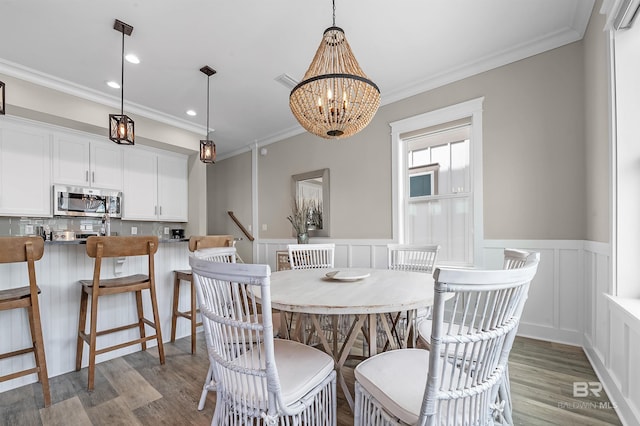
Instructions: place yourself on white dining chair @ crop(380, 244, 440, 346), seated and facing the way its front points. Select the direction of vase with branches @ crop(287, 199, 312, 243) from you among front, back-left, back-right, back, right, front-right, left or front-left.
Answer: right

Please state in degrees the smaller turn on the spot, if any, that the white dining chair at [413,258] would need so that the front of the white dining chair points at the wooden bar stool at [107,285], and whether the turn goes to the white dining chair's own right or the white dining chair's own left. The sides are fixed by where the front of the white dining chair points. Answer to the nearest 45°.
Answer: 0° — it already faces it

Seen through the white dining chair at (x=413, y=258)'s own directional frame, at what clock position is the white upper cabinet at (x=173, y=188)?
The white upper cabinet is roughly at 2 o'clock from the white dining chair.

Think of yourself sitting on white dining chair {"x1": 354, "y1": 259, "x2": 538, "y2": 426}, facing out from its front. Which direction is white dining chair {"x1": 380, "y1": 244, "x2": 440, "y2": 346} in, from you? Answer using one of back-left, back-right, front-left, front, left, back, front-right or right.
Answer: front-right

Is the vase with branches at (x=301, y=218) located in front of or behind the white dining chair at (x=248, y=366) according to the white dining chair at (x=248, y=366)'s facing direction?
in front

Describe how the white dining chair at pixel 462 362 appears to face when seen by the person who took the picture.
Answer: facing away from the viewer and to the left of the viewer

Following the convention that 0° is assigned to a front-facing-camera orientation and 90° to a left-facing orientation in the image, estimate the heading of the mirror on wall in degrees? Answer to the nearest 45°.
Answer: approximately 45°

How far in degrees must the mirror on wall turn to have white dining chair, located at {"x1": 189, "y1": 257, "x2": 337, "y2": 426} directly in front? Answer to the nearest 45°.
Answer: approximately 45° to its left

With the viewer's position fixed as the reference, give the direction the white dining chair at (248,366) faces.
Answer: facing away from the viewer and to the right of the viewer

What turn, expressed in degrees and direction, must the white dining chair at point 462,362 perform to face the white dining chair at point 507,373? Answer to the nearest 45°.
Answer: approximately 45° to its right

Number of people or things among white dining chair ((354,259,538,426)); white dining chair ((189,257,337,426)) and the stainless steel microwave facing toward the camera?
1

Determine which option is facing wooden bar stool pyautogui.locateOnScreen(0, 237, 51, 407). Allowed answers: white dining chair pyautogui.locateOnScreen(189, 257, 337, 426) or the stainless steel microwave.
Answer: the stainless steel microwave

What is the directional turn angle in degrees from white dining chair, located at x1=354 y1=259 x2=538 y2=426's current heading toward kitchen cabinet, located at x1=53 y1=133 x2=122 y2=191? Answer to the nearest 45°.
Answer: approximately 45° to its left

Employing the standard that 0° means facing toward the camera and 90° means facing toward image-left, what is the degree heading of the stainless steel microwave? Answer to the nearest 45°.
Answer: approximately 0°

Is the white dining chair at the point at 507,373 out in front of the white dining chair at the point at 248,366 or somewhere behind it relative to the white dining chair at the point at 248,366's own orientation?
in front

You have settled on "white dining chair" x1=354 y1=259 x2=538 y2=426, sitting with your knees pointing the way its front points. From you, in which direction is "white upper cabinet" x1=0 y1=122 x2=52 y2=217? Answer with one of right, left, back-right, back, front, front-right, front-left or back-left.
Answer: front-left

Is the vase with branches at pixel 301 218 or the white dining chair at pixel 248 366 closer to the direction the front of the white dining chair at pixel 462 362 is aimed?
the vase with branches

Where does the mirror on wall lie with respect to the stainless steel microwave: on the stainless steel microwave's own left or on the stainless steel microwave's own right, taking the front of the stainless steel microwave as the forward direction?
on the stainless steel microwave's own left

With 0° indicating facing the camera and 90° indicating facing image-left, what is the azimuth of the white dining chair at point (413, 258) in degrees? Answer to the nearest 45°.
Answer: approximately 45°
